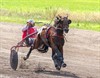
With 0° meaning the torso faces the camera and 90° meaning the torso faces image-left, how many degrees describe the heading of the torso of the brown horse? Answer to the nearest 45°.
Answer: approximately 315°

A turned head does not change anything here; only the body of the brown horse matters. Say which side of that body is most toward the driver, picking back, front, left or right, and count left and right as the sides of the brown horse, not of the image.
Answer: back
